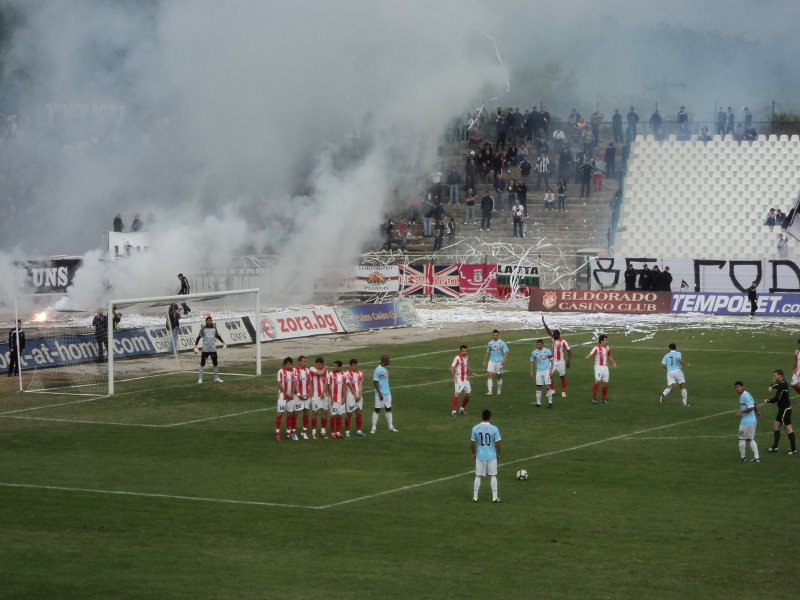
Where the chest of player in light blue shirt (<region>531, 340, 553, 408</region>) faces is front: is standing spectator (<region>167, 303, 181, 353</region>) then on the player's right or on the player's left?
on the player's right

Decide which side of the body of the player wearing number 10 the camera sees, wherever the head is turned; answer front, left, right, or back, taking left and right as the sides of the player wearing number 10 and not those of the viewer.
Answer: back

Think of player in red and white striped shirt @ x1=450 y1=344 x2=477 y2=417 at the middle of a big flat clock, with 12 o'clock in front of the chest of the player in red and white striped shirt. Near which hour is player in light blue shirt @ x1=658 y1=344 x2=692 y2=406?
The player in light blue shirt is roughly at 10 o'clock from the player in red and white striped shirt.

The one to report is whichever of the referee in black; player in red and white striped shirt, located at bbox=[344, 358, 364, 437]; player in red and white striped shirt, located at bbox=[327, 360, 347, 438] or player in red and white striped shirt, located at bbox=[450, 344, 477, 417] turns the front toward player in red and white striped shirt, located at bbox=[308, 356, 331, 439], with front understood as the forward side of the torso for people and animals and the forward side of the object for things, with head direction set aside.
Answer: the referee in black

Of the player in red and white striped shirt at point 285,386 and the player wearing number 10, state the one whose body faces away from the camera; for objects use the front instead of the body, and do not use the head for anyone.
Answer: the player wearing number 10

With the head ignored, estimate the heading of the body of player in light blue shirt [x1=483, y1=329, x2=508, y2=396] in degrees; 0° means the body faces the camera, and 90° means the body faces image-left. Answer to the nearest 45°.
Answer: approximately 0°

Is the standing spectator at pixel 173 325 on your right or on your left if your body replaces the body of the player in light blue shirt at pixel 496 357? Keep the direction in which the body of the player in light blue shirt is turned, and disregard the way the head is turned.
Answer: on your right

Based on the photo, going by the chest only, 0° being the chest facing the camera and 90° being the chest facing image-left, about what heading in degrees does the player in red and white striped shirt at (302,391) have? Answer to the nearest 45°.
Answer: approximately 315°

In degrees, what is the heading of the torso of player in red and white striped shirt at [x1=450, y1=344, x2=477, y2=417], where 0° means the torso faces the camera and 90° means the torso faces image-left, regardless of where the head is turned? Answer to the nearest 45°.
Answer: approximately 315°

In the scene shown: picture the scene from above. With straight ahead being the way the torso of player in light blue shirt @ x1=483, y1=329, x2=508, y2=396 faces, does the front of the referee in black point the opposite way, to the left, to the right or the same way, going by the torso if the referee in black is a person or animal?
to the right

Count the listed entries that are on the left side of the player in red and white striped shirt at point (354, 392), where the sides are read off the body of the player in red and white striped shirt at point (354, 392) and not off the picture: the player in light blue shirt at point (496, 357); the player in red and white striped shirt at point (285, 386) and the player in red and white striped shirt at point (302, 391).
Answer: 1

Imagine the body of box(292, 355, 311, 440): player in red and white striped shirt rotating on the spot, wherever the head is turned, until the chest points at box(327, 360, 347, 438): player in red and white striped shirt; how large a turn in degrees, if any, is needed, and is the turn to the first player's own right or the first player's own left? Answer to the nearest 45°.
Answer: approximately 45° to the first player's own left

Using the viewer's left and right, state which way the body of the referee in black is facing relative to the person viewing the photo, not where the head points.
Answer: facing to the left of the viewer

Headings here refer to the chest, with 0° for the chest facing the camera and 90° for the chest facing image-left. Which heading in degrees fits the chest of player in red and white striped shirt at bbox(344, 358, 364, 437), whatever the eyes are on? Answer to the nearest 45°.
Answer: approximately 315°

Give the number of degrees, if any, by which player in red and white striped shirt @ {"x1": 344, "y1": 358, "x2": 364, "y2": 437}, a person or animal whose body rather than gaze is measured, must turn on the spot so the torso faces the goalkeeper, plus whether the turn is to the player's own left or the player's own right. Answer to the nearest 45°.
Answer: approximately 180°
